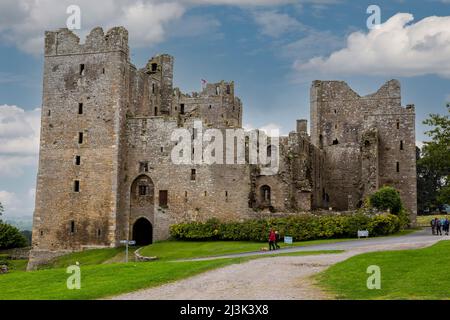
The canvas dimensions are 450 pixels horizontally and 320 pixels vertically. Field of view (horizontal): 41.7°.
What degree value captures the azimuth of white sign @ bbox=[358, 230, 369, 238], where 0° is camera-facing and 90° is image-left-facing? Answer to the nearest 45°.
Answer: approximately 0°
